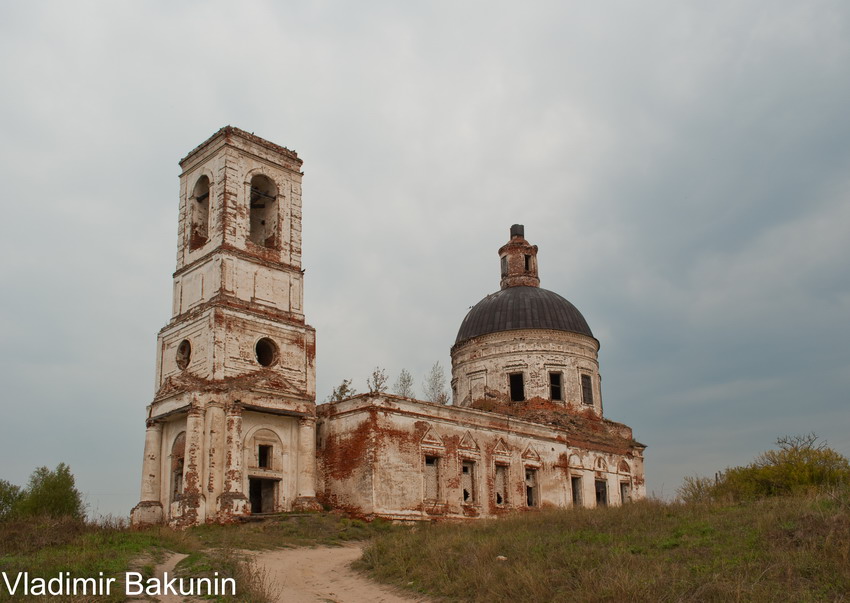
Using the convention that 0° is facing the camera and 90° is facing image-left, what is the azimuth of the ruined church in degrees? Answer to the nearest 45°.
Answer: approximately 45°

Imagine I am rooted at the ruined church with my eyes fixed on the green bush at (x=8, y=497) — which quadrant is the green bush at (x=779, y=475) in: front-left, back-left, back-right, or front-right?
back-right

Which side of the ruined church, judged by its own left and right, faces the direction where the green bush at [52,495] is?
right

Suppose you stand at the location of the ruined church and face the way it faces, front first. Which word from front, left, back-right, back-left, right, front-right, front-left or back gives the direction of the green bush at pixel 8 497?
right

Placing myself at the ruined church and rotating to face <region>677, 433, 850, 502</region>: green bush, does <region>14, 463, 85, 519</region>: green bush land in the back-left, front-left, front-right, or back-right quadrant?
back-left

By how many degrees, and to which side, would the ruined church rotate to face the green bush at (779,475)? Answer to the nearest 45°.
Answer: approximately 135° to its left
